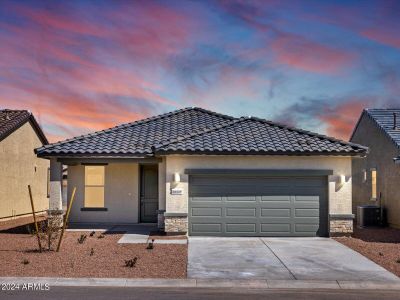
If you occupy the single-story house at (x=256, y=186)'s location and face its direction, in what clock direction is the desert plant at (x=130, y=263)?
The desert plant is roughly at 1 o'clock from the single-story house.

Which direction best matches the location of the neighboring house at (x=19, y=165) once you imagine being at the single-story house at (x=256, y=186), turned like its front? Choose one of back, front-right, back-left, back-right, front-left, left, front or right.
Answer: back-right

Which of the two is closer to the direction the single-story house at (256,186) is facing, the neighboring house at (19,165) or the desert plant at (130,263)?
the desert plant

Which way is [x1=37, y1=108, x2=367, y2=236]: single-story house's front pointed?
toward the camera

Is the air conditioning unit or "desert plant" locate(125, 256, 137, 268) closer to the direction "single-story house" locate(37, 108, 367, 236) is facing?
the desert plant

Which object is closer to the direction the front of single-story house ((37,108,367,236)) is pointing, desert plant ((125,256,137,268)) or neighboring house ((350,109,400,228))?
the desert plant

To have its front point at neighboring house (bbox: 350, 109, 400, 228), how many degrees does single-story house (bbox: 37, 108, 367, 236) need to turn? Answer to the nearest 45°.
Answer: approximately 135° to its left
